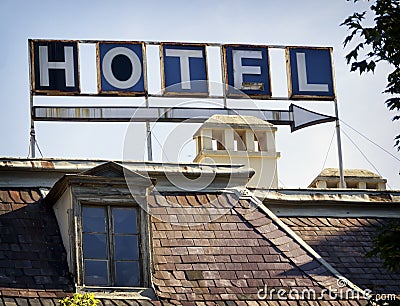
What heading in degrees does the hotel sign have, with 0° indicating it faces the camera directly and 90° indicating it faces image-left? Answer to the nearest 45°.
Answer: approximately 0°
